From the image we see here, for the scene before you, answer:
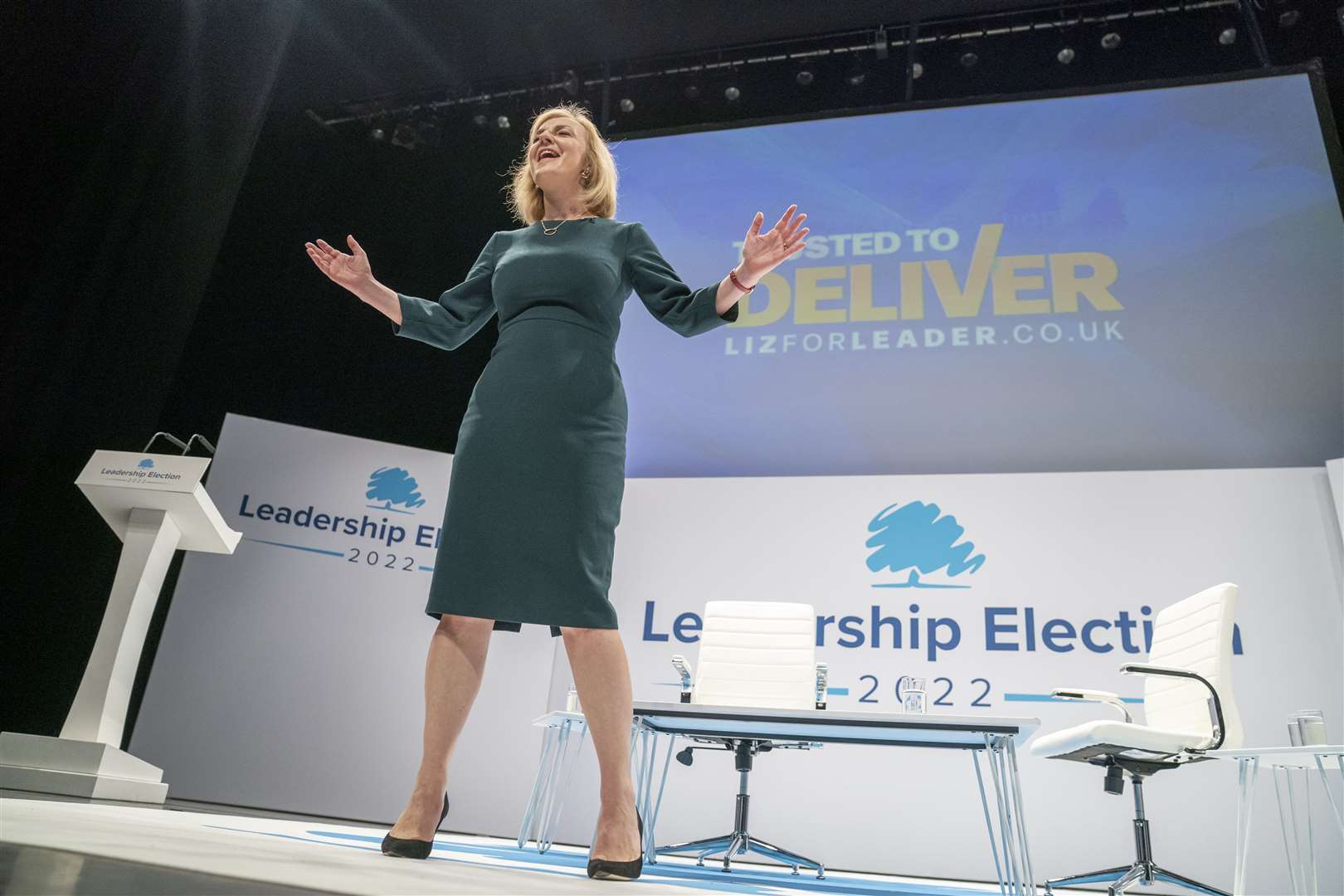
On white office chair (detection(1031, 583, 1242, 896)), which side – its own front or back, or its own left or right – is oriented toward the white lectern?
front

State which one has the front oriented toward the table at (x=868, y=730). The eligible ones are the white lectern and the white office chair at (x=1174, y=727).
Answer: the white office chair

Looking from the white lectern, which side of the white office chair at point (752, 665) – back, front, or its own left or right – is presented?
right

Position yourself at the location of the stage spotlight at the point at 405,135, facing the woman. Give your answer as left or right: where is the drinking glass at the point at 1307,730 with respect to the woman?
left

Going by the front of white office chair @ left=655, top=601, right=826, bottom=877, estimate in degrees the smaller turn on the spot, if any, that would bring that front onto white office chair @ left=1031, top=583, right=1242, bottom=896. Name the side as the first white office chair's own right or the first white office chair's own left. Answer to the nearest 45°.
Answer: approximately 90° to the first white office chair's own left

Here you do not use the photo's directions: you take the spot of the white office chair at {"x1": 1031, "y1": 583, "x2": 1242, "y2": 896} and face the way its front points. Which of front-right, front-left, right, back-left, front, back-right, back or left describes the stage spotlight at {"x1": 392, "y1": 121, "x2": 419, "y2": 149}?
front-right

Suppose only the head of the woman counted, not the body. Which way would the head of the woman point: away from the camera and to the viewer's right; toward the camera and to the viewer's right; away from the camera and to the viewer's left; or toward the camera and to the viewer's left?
toward the camera and to the viewer's left

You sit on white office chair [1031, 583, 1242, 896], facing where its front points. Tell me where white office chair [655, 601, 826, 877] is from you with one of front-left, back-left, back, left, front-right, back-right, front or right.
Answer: front-right

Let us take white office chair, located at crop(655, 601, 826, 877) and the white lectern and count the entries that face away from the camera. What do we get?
0

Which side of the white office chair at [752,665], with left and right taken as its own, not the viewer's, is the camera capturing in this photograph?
front

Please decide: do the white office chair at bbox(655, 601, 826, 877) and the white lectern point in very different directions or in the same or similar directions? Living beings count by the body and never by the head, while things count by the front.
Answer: same or similar directions

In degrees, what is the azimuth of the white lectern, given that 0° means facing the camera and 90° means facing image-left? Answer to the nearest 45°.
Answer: approximately 45°

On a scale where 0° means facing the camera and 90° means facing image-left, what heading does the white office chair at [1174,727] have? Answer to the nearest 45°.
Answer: approximately 45°

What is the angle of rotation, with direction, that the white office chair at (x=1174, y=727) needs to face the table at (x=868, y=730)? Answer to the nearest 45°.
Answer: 0° — it already faces it

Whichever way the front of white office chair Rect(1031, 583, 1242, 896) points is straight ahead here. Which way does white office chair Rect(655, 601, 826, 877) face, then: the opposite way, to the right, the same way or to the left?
to the left

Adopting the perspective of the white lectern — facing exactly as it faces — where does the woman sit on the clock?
The woman is roughly at 10 o'clock from the white lectern.
